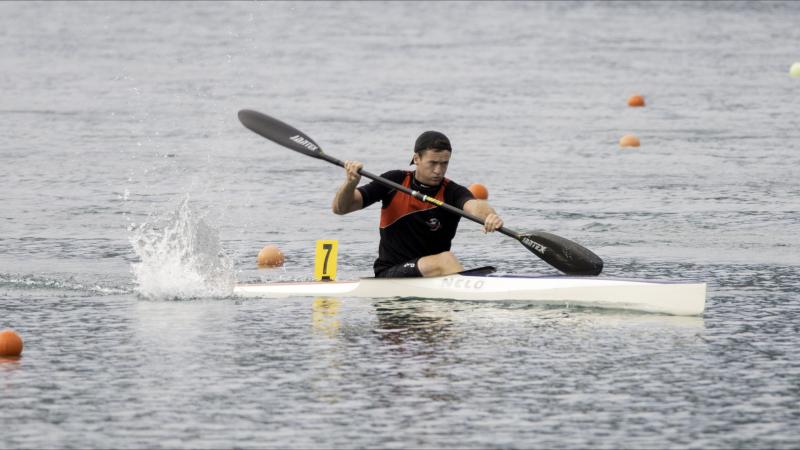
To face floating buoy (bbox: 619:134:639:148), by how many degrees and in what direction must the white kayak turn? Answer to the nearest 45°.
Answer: approximately 90° to its left

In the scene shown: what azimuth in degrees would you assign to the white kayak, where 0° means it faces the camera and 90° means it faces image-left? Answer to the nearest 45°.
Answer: approximately 270°

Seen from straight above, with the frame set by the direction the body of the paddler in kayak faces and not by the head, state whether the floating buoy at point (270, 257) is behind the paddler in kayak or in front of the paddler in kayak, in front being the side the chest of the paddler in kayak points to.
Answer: behind

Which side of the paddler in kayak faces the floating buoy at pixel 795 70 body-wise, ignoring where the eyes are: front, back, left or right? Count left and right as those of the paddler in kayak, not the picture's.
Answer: left

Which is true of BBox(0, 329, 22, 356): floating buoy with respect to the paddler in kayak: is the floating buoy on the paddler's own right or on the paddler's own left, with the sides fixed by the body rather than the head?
on the paddler's own right

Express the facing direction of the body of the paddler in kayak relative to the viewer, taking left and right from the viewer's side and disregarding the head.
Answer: facing the viewer and to the right of the viewer
